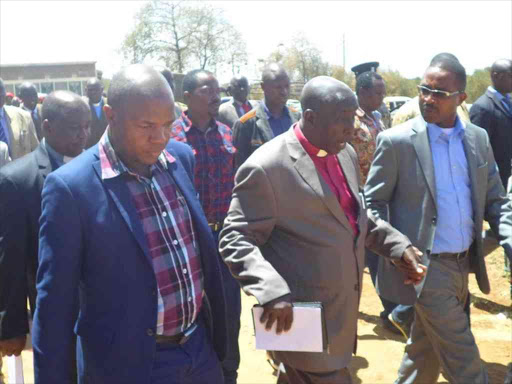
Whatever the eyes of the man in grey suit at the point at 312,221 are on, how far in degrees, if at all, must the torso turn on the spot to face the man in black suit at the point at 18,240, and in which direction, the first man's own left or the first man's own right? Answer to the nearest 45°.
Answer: approximately 135° to the first man's own right

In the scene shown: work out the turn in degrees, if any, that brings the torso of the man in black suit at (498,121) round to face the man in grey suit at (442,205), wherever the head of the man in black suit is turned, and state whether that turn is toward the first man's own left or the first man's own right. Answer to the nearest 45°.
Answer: approximately 45° to the first man's own right

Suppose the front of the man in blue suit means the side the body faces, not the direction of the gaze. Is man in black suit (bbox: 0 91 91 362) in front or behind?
behind

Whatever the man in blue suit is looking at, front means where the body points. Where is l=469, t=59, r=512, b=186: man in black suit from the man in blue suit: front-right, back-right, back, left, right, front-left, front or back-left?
left

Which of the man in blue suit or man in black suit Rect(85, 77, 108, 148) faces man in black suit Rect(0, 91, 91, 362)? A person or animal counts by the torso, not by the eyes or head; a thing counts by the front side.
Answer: man in black suit Rect(85, 77, 108, 148)

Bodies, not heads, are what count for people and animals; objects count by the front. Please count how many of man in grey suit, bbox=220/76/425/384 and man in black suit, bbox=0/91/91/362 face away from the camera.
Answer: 0

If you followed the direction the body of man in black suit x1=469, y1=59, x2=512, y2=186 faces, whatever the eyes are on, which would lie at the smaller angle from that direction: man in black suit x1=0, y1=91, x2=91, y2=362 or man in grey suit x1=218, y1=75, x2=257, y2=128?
the man in black suit

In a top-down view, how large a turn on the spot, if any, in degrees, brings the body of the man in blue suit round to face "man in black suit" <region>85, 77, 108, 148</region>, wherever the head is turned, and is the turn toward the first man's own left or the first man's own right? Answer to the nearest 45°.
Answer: approximately 135° to the first man's own left

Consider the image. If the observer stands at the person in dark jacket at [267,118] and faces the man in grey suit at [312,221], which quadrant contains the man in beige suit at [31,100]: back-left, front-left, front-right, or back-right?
back-right

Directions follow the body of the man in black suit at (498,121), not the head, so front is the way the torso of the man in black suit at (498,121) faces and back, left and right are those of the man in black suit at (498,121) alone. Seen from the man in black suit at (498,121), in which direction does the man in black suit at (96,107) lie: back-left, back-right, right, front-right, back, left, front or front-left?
back-right

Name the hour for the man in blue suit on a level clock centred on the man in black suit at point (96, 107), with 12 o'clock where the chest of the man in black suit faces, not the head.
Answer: The man in blue suit is roughly at 12 o'clock from the man in black suit.
